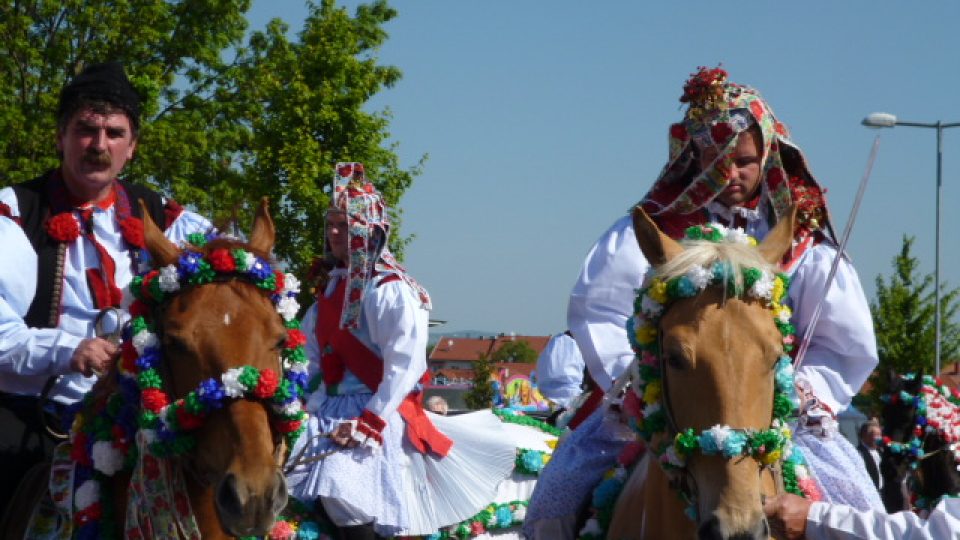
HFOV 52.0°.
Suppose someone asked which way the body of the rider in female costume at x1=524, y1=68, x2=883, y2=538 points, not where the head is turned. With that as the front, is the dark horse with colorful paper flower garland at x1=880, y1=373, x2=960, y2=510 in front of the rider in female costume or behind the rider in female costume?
behind

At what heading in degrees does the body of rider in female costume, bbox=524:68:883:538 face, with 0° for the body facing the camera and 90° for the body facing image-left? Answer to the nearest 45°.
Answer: approximately 0°

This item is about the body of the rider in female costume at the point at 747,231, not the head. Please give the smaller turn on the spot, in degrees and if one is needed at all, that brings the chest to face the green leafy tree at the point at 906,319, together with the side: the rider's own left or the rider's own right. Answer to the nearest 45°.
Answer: approximately 180°

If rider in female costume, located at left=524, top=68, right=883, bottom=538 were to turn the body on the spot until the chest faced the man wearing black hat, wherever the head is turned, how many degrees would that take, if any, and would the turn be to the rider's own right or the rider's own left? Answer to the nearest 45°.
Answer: approximately 90° to the rider's own right

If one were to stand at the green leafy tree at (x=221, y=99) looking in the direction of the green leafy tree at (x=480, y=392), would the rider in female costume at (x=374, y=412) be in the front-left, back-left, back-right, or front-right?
back-right

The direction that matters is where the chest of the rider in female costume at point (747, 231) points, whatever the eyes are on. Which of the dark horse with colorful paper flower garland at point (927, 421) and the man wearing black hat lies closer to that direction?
the man wearing black hat

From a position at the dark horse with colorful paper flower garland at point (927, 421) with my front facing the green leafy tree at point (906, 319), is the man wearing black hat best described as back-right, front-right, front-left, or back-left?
back-left

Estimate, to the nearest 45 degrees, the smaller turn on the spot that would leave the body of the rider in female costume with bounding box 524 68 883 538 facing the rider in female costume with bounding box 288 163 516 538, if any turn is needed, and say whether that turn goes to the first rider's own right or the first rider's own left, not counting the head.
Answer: approximately 135° to the first rider's own right

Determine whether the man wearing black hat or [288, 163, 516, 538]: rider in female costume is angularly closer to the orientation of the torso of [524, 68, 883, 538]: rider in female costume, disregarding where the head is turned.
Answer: the man wearing black hat

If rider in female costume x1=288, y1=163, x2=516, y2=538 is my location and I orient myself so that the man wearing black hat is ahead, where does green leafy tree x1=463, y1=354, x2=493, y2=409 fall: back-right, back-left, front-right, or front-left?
back-right

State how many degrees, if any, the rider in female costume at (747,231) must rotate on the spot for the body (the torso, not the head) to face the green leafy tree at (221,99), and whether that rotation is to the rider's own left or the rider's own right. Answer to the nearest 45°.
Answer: approximately 135° to the rider's own right
